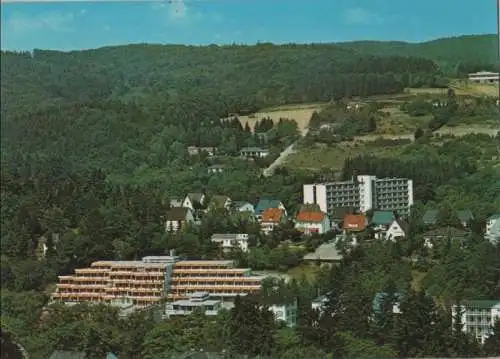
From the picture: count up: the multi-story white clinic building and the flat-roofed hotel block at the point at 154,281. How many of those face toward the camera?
2

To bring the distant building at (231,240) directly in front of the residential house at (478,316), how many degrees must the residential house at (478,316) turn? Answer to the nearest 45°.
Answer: approximately 90° to its right

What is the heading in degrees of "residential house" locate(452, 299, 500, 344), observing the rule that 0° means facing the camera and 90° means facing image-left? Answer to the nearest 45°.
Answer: approximately 0°
